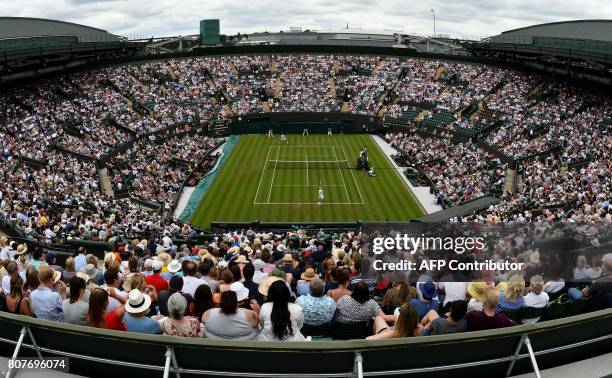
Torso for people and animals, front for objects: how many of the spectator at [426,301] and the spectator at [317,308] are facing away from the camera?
2

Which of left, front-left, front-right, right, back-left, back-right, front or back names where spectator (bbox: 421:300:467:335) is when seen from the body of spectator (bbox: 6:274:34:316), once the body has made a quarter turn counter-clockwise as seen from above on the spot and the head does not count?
back

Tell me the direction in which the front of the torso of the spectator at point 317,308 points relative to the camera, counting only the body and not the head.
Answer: away from the camera

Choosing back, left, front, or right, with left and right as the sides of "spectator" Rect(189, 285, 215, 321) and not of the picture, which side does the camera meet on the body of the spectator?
back

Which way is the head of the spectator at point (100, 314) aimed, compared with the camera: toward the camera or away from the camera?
away from the camera

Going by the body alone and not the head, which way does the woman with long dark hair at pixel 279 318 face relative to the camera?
away from the camera

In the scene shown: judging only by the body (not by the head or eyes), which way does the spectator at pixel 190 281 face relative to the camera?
away from the camera

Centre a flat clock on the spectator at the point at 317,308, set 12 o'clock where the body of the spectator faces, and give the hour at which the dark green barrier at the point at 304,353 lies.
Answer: The dark green barrier is roughly at 6 o'clock from the spectator.

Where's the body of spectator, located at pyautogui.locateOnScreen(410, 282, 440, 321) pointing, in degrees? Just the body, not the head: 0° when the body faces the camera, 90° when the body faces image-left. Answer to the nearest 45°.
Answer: approximately 180°

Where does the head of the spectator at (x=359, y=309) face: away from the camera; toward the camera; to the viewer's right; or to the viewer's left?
away from the camera

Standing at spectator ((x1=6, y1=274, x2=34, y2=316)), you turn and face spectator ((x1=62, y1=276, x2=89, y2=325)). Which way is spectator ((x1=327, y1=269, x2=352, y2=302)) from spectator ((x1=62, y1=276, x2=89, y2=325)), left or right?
left
